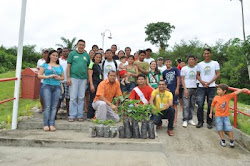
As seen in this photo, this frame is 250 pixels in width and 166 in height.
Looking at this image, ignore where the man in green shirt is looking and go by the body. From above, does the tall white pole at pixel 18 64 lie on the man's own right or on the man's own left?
on the man's own right

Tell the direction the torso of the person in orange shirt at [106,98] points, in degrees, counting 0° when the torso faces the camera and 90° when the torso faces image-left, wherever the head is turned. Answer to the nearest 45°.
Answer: approximately 315°

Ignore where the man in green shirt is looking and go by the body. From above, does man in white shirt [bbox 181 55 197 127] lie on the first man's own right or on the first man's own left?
on the first man's own left

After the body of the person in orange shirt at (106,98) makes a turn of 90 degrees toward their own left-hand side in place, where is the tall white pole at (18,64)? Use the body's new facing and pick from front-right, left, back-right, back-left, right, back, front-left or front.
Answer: back-left

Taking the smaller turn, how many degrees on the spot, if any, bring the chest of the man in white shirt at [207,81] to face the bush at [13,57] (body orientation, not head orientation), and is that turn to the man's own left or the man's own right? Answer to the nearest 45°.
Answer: approximately 135° to the man's own right

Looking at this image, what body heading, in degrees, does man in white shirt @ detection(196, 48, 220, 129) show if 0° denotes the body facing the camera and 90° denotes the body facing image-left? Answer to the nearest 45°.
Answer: approximately 0°

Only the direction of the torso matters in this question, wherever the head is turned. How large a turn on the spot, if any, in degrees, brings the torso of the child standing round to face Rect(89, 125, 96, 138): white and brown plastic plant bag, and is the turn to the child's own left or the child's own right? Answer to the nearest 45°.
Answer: approximately 45° to the child's own right

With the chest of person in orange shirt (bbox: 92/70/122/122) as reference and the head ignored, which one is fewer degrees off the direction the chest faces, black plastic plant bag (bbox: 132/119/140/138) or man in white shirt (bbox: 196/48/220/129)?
the black plastic plant bag

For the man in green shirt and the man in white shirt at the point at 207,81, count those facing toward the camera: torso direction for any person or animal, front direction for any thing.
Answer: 2

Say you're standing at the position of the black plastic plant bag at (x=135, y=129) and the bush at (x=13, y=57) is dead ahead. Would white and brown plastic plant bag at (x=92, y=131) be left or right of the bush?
left

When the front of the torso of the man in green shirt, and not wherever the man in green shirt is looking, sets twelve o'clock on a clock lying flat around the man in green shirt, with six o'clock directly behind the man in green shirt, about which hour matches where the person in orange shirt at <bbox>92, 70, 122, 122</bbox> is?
The person in orange shirt is roughly at 10 o'clock from the man in green shirt.
